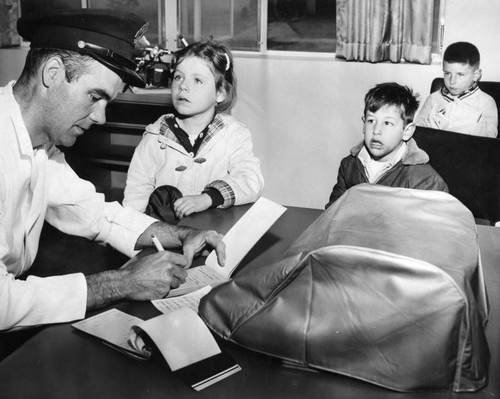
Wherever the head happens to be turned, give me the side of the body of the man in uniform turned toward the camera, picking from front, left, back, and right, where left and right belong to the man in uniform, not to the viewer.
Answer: right

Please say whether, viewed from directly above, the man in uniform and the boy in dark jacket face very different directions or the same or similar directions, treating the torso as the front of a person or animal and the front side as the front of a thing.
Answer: very different directions

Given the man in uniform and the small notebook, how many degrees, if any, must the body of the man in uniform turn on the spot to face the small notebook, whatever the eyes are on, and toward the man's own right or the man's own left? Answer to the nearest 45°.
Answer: approximately 90° to the man's own right

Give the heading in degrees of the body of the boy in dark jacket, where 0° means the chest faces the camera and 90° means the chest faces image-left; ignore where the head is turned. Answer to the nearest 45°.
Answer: approximately 45°

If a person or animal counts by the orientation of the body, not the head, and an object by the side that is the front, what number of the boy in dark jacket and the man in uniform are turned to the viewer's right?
1

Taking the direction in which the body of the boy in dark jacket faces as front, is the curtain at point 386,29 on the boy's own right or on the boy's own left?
on the boy's own right

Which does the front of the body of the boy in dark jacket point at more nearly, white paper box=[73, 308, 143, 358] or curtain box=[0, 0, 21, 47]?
the white paper
